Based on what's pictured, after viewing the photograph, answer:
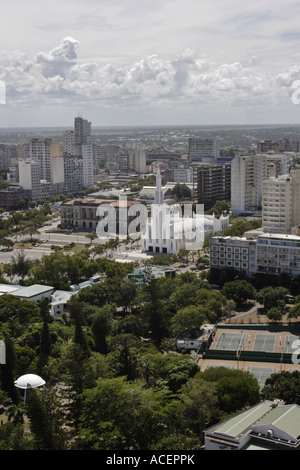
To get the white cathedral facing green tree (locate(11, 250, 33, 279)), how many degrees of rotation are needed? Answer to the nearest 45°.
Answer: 0° — it already faces it

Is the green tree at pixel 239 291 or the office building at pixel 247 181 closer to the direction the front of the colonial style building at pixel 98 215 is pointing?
the green tree

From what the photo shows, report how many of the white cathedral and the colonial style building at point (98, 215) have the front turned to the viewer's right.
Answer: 0

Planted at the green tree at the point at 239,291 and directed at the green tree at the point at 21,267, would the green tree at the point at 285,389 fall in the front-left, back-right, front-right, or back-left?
back-left

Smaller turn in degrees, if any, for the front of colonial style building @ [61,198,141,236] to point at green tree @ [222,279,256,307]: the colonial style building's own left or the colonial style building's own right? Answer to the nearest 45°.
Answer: approximately 45° to the colonial style building's own left

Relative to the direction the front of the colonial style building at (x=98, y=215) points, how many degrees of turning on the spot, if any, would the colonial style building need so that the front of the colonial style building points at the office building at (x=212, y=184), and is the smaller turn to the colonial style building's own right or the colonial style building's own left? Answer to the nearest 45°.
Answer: approximately 180°

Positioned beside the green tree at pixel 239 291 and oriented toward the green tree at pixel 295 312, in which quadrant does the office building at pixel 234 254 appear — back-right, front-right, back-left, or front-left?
back-left

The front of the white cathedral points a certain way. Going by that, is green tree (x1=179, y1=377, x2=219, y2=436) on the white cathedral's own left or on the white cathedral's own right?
on the white cathedral's own left

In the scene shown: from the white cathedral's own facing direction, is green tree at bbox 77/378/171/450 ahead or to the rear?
ahead

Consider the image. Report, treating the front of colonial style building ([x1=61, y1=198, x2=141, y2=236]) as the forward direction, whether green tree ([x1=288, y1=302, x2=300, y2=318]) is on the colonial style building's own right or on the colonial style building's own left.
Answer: on the colonial style building's own left

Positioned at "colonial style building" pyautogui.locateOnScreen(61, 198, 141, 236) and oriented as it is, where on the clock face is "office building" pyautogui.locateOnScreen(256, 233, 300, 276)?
The office building is roughly at 10 o'clock from the colonial style building.

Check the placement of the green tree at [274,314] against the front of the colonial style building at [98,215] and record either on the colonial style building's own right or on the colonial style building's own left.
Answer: on the colonial style building's own left

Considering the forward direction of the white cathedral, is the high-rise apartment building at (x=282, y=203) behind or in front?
behind
